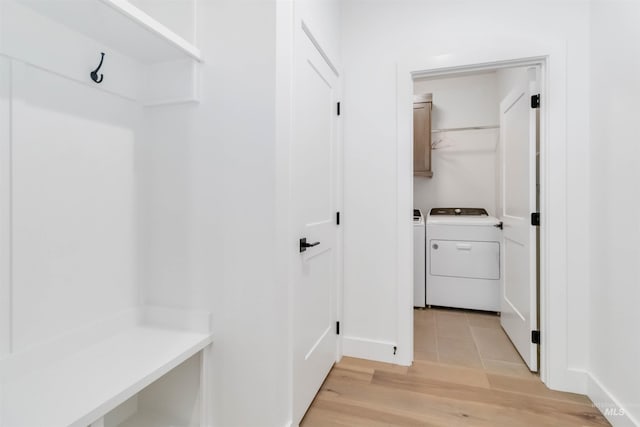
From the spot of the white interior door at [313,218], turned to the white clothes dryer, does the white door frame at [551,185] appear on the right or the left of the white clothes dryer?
right

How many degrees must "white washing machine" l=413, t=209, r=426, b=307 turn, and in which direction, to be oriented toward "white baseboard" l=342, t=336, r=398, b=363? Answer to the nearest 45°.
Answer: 0° — it already faces it

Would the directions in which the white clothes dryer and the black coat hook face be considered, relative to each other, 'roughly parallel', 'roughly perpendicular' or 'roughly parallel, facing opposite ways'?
roughly perpendicular

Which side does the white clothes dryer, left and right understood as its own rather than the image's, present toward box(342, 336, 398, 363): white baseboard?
front

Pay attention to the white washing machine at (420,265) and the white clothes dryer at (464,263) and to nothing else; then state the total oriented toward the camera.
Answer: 2

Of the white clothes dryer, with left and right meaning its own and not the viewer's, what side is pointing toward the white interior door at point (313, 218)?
front

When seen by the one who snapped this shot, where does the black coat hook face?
facing the viewer and to the right of the viewer

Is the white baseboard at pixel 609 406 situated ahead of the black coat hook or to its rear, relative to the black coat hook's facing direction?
ahead

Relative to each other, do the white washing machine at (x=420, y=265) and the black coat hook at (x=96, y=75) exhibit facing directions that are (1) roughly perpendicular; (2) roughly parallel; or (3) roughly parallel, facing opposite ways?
roughly perpendicular
